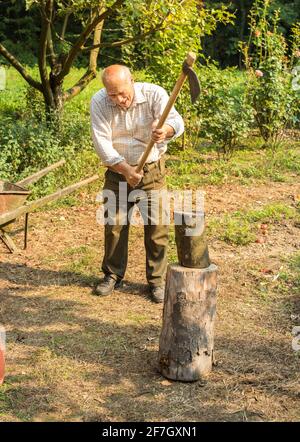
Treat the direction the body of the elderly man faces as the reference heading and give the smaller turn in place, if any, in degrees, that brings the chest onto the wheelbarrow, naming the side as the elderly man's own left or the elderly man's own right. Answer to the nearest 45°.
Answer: approximately 135° to the elderly man's own right

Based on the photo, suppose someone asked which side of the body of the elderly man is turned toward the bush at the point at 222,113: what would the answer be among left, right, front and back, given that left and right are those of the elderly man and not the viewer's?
back

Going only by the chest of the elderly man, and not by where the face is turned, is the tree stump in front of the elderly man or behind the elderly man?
in front

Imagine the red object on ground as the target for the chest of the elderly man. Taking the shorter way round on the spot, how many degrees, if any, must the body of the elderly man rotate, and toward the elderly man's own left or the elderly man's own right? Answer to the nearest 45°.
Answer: approximately 45° to the elderly man's own right

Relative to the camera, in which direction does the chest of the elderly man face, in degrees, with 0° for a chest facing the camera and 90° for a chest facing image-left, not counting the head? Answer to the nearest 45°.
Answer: approximately 0°
